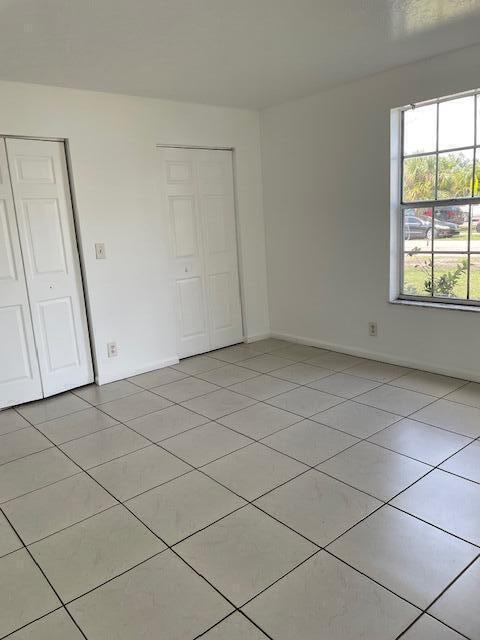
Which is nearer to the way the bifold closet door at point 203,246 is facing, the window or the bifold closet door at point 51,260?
the window

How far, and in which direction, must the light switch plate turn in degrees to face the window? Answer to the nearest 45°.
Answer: approximately 90° to its left

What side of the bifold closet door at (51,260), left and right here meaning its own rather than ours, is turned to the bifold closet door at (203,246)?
left

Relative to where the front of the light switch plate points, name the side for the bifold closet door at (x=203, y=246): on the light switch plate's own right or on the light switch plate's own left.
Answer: on the light switch plate's own left

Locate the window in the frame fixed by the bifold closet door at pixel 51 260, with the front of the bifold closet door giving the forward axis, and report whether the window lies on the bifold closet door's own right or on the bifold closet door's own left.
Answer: on the bifold closet door's own left

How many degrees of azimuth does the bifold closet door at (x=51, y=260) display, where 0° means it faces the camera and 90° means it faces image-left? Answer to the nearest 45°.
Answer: approximately 0°

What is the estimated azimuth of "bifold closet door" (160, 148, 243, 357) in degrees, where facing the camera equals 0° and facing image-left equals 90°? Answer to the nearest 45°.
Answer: approximately 315°

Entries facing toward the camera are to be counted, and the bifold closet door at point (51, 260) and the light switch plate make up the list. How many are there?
2

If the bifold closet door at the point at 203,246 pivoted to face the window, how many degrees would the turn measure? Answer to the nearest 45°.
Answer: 0° — it already faces it

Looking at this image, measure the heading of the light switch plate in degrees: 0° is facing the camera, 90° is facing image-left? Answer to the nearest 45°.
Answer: approximately 0°
